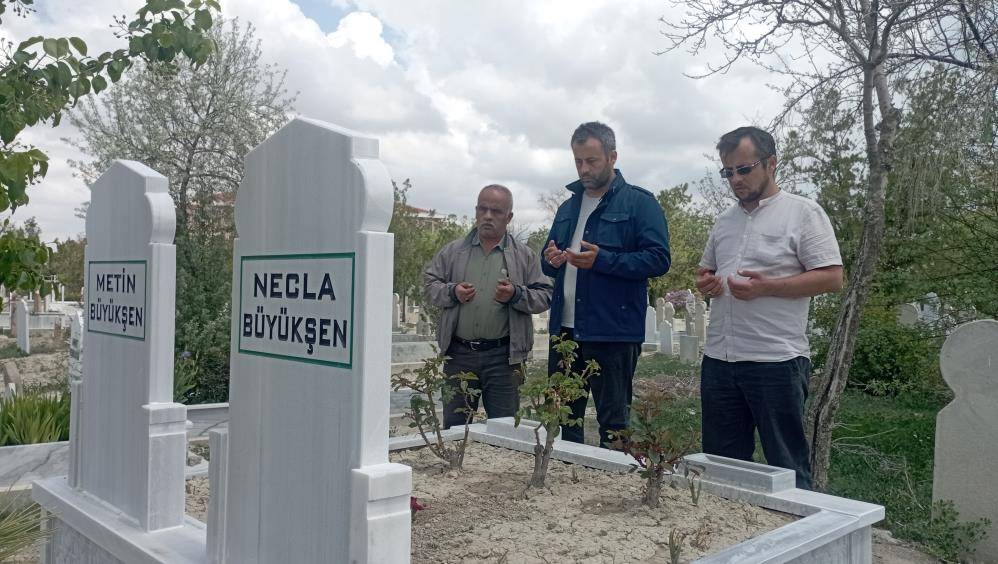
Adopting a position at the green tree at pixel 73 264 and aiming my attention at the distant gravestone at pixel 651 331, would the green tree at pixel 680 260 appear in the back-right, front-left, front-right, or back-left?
front-left

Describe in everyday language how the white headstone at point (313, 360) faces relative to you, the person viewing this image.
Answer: facing the viewer and to the left of the viewer

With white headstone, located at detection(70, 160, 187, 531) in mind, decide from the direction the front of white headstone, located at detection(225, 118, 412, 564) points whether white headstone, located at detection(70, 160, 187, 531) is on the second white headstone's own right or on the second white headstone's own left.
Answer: on the second white headstone's own right

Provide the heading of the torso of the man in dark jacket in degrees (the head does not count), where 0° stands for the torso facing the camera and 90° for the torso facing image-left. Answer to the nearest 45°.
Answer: approximately 45°

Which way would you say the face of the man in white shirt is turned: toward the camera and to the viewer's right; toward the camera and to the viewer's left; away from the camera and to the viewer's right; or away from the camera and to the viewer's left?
toward the camera and to the viewer's left

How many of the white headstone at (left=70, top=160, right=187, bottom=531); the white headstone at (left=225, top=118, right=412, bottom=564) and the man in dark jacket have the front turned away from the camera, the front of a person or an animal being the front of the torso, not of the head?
0

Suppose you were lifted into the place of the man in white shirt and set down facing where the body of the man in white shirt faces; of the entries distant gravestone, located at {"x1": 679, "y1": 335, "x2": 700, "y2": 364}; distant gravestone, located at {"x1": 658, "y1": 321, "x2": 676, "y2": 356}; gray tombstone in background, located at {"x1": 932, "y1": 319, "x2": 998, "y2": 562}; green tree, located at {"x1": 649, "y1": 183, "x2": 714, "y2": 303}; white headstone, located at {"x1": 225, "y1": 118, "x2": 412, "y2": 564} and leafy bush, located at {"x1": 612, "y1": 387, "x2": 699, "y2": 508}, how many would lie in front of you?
2

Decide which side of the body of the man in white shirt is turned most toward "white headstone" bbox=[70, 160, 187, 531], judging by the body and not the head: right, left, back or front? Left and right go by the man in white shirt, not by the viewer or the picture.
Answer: front

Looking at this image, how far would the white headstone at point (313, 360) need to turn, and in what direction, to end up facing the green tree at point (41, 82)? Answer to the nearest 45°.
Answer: approximately 90° to its right

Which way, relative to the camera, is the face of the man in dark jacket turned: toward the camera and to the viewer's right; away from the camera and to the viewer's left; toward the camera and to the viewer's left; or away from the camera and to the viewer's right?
toward the camera and to the viewer's left

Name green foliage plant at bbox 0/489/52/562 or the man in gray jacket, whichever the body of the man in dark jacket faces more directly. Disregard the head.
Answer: the green foliage plant

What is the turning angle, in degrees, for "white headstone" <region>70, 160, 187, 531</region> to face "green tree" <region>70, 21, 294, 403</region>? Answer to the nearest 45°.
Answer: approximately 135° to its right

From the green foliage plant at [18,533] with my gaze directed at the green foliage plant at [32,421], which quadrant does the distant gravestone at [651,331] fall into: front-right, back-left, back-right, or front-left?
front-right

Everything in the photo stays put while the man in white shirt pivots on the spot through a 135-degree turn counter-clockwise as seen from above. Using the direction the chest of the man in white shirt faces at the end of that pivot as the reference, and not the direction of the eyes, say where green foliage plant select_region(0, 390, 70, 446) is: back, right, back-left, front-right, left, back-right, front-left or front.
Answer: back

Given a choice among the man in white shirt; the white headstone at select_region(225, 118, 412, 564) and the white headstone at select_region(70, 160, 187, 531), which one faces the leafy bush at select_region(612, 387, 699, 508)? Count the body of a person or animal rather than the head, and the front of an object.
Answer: the man in white shirt

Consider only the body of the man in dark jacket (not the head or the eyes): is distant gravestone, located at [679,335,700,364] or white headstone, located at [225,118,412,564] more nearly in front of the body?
the white headstone
